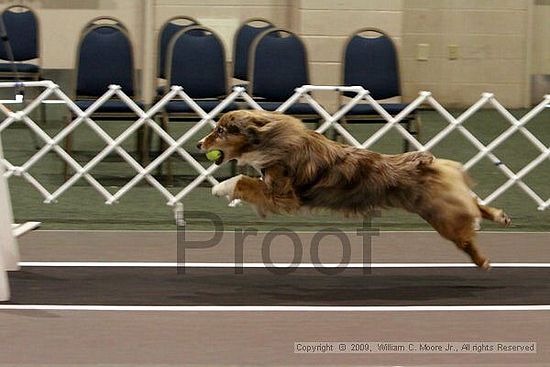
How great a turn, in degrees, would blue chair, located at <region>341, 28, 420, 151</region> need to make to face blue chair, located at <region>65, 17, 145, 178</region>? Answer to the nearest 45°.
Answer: approximately 90° to its right

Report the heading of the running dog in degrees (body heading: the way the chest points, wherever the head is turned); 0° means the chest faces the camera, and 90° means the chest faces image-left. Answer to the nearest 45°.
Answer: approximately 90°

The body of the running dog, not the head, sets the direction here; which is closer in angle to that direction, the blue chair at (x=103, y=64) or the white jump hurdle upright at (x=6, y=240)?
the white jump hurdle upright

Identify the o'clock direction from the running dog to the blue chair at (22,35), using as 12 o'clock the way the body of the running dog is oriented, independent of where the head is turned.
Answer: The blue chair is roughly at 2 o'clock from the running dog.

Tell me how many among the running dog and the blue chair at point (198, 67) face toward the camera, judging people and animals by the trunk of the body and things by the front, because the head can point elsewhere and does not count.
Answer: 1

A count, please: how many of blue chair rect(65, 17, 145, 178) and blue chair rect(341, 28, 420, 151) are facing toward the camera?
2
